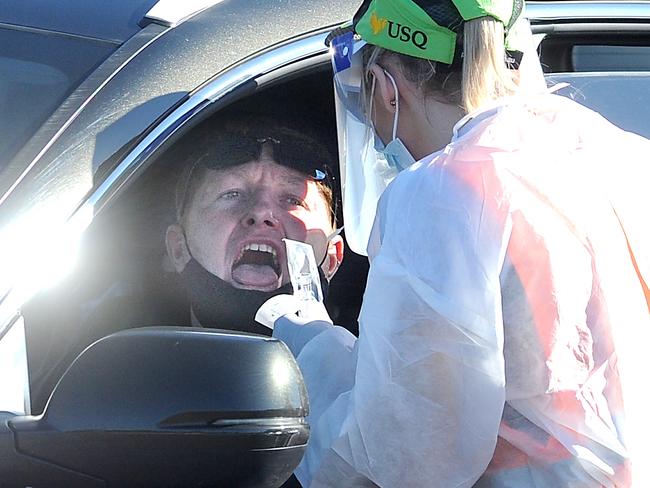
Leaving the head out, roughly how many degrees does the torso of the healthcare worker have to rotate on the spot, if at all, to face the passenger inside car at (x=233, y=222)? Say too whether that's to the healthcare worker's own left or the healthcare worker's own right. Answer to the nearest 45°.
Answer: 0° — they already face them

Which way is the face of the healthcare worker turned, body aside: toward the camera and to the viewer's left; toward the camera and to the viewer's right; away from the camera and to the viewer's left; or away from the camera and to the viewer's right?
away from the camera and to the viewer's left

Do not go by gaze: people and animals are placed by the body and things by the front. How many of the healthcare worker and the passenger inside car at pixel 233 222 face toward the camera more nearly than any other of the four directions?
1

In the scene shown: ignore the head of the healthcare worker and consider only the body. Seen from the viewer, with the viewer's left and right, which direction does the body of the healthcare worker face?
facing away from the viewer and to the left of the viewer

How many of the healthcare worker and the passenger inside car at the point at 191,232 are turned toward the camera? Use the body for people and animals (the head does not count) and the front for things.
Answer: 1

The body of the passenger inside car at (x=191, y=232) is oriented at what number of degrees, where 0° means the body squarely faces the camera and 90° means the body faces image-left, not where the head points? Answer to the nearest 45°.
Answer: approximately 0°
